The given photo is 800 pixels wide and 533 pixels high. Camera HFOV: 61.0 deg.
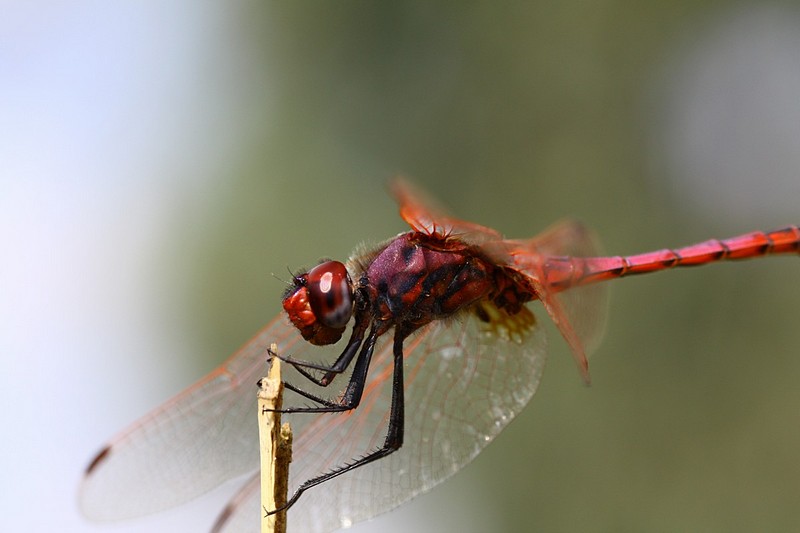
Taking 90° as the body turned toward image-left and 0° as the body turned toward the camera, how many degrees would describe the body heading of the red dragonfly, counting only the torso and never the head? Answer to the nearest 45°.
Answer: approximately 90°
